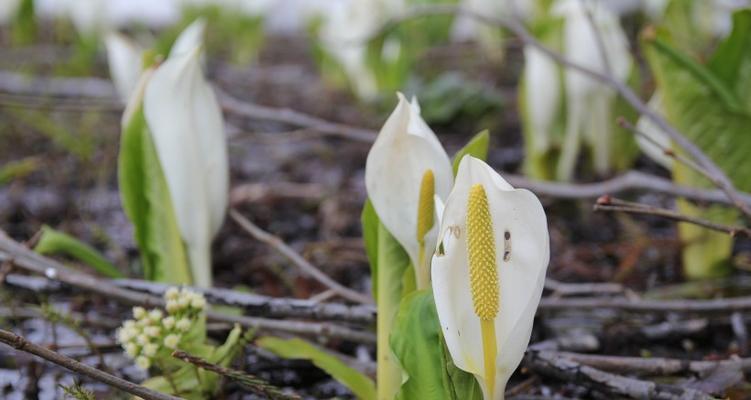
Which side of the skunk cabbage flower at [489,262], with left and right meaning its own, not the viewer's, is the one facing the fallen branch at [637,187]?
back

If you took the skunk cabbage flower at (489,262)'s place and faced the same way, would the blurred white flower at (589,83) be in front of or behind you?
behind

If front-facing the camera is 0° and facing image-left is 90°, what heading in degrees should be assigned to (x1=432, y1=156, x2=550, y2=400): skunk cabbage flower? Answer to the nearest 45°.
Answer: approximately 0°

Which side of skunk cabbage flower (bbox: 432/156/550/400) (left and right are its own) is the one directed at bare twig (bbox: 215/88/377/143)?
back
